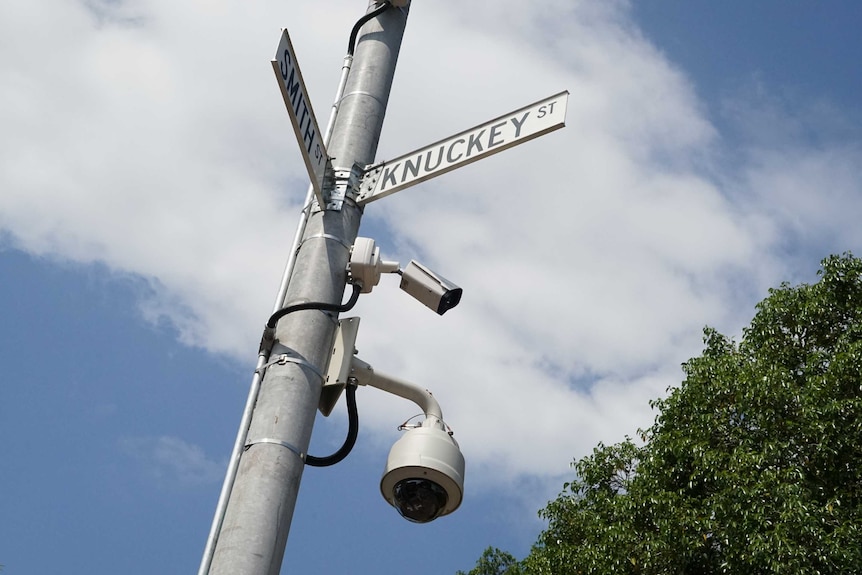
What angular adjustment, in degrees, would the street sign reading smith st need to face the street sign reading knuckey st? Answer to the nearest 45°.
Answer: approximately 45° to its left

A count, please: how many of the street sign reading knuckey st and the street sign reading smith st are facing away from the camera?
0

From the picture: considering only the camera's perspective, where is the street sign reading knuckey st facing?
facing the viewer and to the left of the viewer

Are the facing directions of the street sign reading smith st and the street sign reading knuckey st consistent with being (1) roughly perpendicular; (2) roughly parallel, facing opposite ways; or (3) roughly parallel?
roughly perpendicular

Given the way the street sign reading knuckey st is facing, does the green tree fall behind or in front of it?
behind

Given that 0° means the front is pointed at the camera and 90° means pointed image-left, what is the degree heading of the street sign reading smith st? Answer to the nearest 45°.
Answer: approximately 315°
